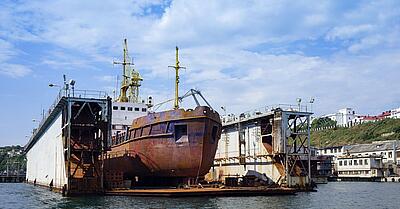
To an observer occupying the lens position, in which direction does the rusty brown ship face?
facing the viewer and to the right of the viewer

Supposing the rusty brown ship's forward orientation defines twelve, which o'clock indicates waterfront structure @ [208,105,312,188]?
The waterfront structure is roughly at 9 o'clock from the rusty brown ship.
